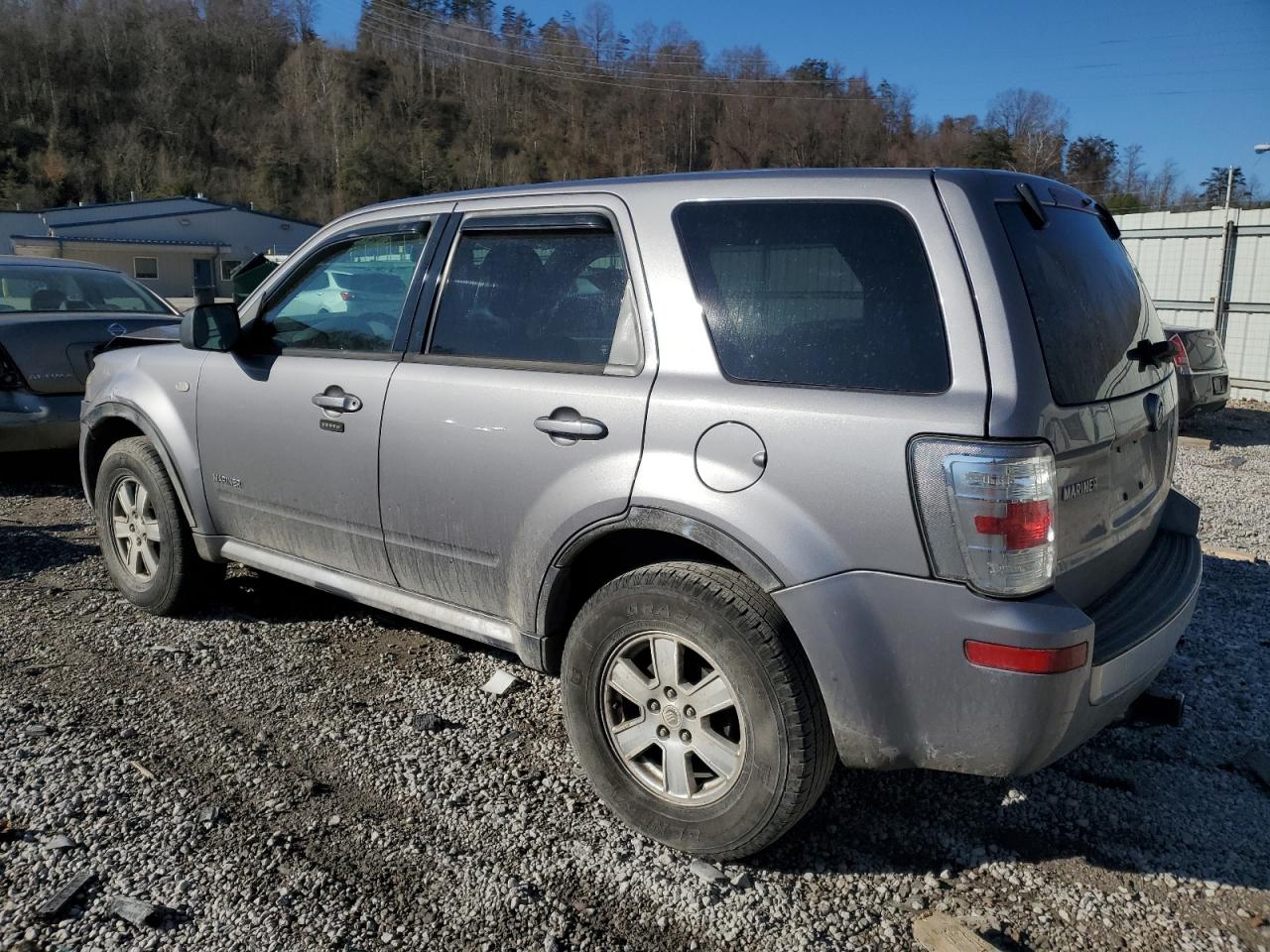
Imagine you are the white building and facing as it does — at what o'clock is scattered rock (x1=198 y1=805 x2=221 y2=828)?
The scattered rock is roughly at 12 o'clock from the white building.

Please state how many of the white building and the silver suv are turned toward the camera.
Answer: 1

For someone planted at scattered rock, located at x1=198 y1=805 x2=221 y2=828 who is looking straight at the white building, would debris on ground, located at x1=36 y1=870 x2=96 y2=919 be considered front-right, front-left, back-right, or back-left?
back-left

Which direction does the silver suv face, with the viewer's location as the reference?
facing away from the viewer and to the left of the viewer

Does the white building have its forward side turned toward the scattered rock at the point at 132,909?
yes

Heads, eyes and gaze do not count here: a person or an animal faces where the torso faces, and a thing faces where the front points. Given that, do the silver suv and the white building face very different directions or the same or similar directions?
very different directions

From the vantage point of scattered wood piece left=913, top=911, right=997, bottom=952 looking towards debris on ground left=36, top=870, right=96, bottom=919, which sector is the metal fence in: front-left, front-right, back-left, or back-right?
back-right

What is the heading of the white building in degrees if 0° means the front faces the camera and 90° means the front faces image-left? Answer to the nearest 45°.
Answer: approximately 0°
